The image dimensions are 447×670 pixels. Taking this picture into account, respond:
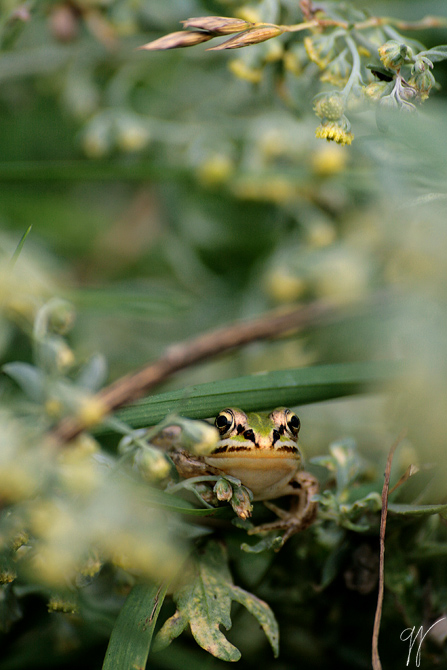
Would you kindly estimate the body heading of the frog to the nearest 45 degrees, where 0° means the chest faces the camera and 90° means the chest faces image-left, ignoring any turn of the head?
approximately 0°
